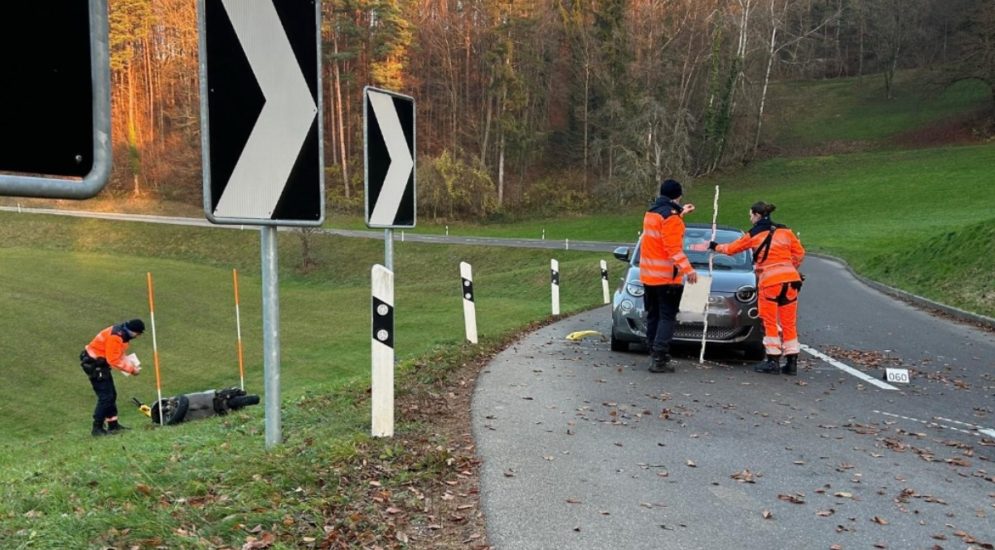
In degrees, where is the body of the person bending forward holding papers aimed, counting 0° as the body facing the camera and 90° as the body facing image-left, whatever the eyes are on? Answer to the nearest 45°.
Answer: approximately 270°

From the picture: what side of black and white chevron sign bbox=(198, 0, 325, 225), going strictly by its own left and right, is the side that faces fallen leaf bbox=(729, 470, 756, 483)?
left

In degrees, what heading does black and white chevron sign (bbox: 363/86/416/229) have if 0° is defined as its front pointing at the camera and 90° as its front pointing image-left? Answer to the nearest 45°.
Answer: approximately 315°

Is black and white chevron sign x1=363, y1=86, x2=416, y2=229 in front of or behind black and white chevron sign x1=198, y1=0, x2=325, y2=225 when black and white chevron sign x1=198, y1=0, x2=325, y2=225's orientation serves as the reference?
behind

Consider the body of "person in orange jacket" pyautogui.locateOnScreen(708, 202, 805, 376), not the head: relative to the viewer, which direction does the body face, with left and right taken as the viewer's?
facing away from the viewer and to the left of the viewer

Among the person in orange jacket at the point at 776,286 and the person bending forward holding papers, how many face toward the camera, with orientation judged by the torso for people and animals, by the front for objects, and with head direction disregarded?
0

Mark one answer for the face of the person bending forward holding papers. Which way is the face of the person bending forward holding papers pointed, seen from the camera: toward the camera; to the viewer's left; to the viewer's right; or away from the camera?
to the viewer's right

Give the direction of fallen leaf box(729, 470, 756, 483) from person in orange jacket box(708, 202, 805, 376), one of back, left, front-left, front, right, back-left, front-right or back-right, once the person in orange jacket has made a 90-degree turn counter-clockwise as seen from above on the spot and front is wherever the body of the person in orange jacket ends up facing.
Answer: front-left

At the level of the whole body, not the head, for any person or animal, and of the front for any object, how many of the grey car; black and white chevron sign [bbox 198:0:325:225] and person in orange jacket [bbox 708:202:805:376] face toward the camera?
2

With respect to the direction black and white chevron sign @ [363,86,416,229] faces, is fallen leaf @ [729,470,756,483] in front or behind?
in front

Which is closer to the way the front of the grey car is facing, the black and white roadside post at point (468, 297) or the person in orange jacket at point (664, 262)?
the person in orange jacket

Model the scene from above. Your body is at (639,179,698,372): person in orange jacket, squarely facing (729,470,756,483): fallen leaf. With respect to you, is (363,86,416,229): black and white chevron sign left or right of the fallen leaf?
right

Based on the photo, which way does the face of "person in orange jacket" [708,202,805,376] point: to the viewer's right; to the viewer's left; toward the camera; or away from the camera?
to the viewer's left
